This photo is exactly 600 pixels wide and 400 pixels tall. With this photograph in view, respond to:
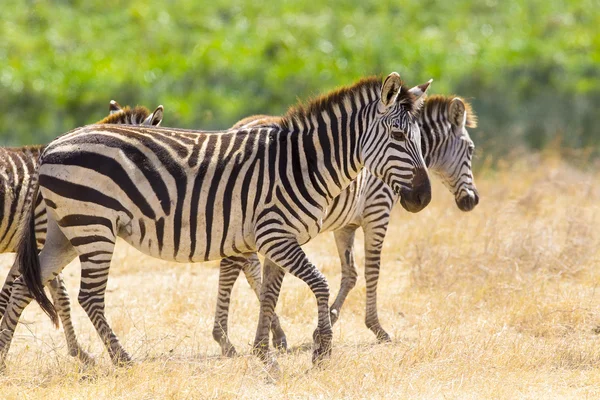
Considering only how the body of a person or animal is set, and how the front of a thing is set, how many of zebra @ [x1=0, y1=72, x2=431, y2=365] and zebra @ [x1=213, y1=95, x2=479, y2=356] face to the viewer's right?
2

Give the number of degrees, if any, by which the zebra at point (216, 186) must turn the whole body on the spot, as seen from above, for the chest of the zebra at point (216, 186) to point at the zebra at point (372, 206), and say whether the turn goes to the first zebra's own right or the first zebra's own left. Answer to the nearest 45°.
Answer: approximately 45° to the first zebra's own left

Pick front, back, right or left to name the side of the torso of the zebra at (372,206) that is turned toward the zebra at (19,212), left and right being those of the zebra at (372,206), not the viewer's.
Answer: back

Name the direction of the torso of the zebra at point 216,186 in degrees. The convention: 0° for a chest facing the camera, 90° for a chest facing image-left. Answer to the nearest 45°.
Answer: approximately 270°

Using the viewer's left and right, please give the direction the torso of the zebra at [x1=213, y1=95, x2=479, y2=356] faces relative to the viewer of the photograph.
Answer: facing to the right of the viewer

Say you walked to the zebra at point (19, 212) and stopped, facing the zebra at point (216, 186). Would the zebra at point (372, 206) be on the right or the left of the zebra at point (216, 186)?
left

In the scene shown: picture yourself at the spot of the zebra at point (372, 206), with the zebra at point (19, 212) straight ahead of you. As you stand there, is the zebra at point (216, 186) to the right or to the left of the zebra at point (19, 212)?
left

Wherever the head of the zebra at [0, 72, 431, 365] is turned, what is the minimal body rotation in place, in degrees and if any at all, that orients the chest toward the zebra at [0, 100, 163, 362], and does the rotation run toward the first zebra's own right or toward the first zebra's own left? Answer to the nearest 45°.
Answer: approximately 135° to the first zebra's own left

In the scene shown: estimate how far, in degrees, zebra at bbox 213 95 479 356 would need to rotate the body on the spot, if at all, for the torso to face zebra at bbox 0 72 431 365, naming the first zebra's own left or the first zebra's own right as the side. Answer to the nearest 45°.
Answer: approximately 135° to the first zebra's own right
